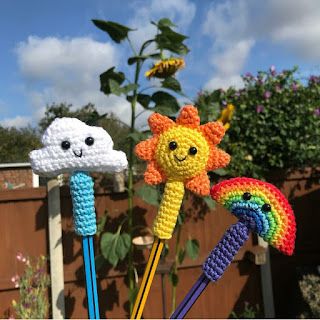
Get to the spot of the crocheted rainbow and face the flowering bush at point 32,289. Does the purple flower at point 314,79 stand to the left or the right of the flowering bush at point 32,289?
right

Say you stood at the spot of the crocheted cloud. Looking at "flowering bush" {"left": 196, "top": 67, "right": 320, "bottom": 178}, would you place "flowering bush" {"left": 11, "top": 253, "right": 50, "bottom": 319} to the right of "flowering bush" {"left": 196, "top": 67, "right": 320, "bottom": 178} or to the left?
left

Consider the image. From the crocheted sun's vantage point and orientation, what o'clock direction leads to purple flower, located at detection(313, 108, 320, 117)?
The purple flower is roughly at 7 o'clock from the crocheted sun.

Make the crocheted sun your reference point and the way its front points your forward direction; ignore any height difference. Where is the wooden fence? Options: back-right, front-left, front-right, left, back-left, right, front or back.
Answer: back

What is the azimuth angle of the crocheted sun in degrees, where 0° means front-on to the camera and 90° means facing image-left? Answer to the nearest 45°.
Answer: approximately 0°

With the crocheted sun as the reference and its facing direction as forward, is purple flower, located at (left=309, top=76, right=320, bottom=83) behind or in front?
behind

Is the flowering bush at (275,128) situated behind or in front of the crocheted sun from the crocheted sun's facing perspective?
behind

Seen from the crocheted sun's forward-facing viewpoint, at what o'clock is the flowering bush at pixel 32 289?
The flowering bush is roughly at 5 o'clock from the crocheted sun.
